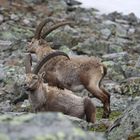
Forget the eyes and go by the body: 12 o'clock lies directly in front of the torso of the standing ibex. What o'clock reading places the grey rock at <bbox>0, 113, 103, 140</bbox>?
The grey rock is roughly at 9 o'clock from the standing ibex.

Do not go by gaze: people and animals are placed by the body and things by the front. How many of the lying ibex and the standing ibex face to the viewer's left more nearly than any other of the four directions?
2

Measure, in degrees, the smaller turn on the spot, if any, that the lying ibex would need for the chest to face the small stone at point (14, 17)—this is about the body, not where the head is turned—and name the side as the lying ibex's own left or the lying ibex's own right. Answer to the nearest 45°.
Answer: approximately 90° to the lying ibex's own right

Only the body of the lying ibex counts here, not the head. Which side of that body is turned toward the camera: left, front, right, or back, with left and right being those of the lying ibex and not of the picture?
left

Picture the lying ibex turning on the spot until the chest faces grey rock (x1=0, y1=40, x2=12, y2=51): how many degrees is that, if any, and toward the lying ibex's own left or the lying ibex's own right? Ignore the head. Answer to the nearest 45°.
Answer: approximately 90° to the lying ibex's own right

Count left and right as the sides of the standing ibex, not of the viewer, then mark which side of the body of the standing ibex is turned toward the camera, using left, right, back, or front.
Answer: left

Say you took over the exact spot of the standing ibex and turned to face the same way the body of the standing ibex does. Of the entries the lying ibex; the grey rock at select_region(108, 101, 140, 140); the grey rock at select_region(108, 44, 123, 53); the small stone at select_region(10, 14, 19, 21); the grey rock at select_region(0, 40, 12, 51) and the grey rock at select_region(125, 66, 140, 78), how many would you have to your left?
2

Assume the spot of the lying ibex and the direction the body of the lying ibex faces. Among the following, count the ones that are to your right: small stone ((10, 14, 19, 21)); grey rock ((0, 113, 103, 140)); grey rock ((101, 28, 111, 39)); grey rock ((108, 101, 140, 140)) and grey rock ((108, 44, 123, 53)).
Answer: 3

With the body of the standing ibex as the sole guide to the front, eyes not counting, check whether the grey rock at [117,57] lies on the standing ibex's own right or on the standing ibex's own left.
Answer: on the standing ibex's own right

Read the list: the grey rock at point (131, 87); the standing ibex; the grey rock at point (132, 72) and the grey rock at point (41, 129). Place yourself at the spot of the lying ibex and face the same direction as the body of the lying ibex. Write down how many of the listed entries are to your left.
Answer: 1

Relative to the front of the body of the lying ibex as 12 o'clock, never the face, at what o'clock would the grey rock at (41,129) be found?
The grey rock is roughly at 9 o'clock from the lying ibex.

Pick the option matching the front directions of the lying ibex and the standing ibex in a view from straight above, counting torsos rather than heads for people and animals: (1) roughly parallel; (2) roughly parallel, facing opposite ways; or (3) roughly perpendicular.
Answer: roughly parallel

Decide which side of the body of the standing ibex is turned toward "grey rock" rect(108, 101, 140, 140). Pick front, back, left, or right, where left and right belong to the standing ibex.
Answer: back

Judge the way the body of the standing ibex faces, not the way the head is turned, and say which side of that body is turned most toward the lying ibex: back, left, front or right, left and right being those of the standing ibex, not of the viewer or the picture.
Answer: left
